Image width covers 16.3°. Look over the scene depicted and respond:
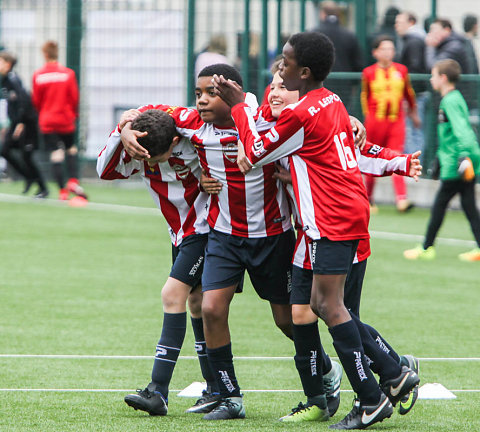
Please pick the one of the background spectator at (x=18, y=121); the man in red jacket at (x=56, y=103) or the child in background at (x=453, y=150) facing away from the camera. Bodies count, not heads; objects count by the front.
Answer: the man in red jacket

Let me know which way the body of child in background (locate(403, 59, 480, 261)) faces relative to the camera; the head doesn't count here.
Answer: to the viewer's left

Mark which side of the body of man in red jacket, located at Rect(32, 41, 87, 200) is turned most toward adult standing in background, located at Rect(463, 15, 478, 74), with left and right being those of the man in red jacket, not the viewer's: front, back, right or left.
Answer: right

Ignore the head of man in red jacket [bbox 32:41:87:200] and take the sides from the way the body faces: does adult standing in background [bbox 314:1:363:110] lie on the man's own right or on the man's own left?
on the man's own right

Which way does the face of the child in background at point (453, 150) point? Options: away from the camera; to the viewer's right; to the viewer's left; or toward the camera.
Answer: to the viewer's left

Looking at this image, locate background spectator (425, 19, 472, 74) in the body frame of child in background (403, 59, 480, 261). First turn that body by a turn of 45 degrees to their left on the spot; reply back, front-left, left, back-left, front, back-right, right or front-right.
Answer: back-right

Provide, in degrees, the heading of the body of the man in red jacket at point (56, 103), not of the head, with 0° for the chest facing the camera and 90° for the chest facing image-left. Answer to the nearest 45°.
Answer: approximately 180°
